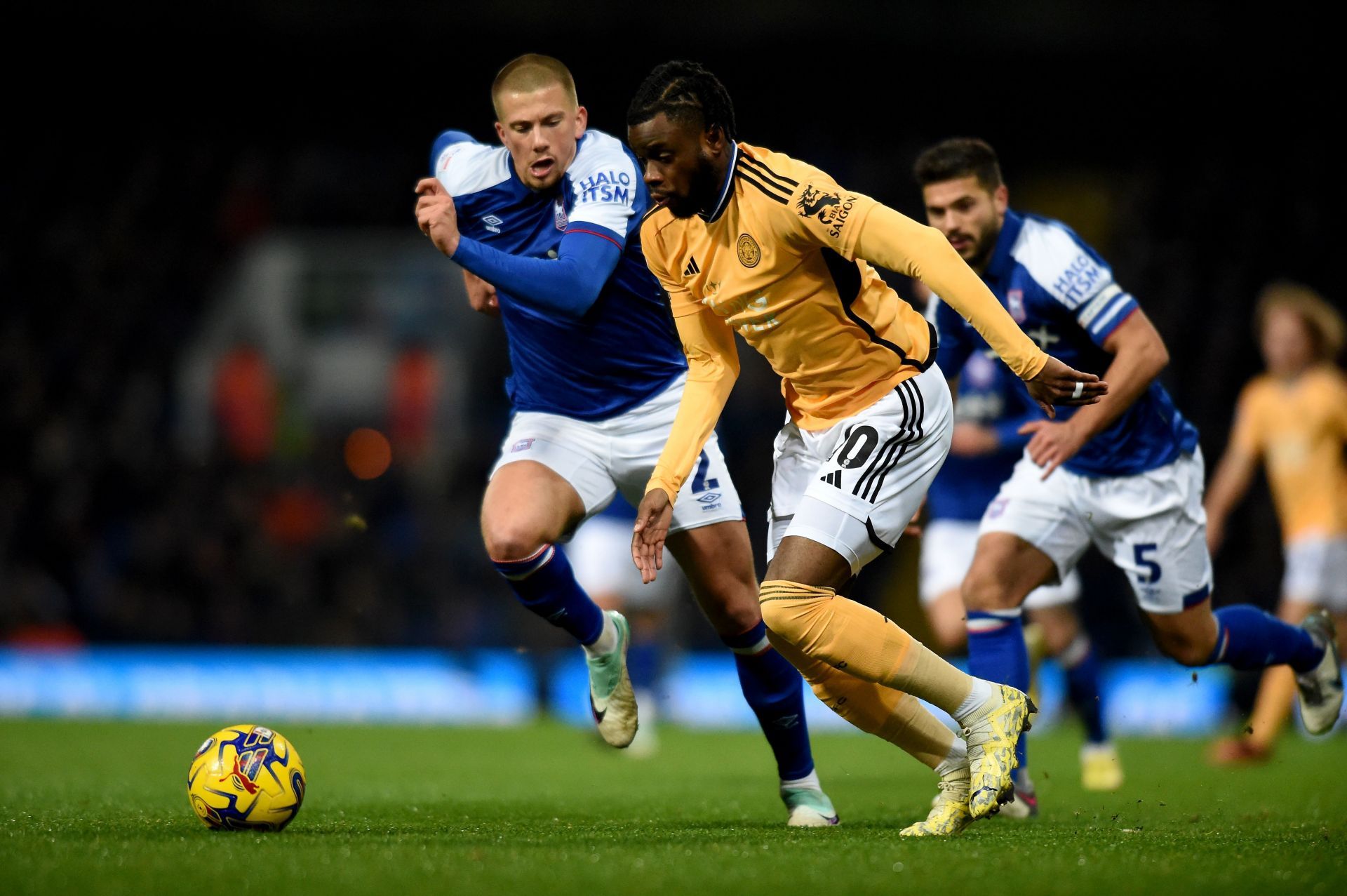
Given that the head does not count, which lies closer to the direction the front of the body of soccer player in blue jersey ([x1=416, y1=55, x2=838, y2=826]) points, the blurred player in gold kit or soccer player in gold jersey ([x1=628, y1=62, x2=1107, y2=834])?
the soccer player in gold jersey

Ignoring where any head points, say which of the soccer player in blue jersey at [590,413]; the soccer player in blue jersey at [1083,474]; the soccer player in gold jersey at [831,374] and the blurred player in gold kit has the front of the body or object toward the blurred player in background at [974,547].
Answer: the blurred player in gold kit

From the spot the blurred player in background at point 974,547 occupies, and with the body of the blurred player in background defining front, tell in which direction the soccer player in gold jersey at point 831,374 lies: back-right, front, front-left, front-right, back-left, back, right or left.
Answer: front-left

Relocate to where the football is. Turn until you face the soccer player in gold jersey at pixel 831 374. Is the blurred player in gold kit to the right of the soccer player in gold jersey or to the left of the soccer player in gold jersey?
left

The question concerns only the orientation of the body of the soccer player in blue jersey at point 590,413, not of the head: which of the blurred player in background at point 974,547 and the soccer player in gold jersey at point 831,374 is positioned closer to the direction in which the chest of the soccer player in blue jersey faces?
the soccer player in gold jersey

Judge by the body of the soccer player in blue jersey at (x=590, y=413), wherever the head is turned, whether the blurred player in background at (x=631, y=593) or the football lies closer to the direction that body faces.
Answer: the football

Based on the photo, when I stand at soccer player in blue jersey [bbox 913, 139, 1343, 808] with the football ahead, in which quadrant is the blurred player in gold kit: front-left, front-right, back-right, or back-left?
back-right

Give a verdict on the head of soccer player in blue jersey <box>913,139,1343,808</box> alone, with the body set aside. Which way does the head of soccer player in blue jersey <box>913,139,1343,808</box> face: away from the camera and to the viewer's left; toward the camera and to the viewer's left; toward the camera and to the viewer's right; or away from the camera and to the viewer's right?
toward the camera and to the viewer's left

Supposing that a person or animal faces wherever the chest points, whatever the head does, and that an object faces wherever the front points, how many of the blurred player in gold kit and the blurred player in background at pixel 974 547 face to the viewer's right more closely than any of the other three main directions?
0

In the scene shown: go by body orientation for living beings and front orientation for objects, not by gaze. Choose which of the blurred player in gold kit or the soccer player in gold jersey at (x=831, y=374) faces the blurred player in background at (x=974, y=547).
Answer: the blurred player in gold kit

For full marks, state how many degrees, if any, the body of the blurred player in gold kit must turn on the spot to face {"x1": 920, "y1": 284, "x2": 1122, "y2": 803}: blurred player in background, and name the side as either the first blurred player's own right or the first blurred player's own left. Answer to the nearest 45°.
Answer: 0° — they already face them

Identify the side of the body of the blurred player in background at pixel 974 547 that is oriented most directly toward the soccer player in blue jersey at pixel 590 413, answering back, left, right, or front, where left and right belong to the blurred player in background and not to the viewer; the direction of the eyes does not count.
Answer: front

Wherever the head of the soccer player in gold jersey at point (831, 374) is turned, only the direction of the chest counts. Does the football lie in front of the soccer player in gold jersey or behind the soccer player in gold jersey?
in front
